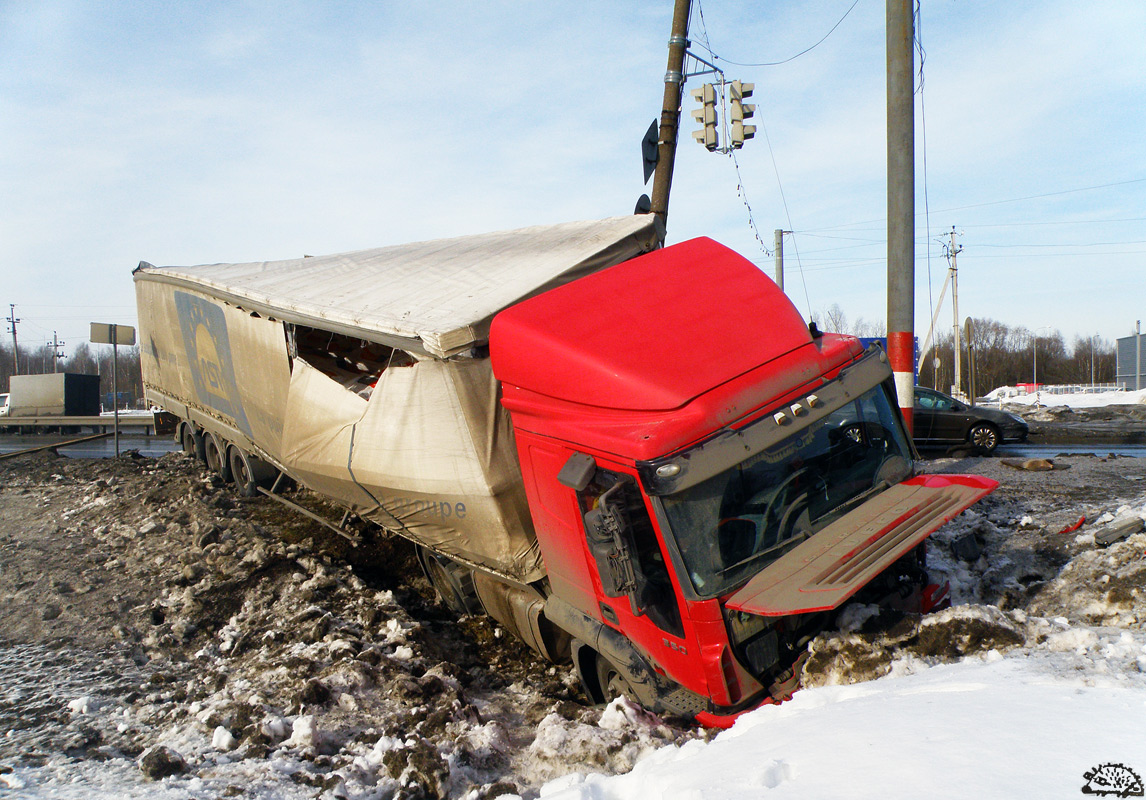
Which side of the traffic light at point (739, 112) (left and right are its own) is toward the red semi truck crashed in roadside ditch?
right

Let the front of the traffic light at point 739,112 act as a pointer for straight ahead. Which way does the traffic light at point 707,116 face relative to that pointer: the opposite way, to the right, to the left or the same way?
the opposite way

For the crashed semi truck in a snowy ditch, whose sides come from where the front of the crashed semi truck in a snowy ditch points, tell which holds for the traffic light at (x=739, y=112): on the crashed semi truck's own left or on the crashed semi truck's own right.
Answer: on the crashed semi truck's own left

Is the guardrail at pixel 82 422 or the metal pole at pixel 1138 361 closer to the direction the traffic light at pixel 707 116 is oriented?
the guardrail

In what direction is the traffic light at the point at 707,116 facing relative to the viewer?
to the viewer's left

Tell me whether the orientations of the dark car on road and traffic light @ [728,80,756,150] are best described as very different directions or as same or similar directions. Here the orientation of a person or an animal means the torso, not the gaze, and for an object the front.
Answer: same or similar directions

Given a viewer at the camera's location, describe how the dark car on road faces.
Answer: facing to the right of the viewer

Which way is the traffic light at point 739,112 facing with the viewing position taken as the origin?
facing to the right of the viewer

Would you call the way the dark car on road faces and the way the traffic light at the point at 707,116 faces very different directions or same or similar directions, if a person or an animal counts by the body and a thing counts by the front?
very different directions

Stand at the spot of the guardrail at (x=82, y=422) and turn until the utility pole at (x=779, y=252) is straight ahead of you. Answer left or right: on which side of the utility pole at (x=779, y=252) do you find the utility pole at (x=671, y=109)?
right

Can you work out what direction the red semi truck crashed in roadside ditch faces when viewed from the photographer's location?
facing the viewer and to the right of the viewer
